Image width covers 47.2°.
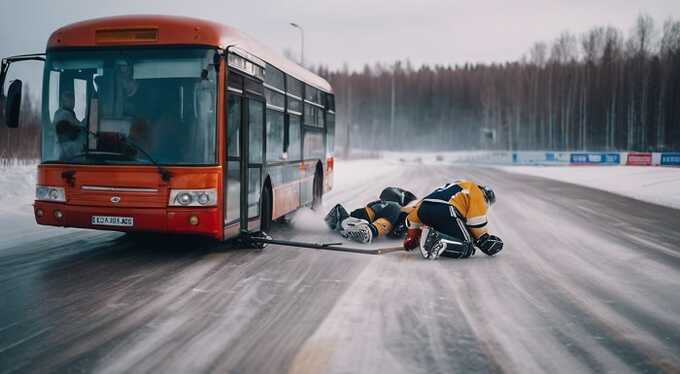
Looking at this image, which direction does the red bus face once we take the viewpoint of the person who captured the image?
facing the viewer and to the left of the viewer

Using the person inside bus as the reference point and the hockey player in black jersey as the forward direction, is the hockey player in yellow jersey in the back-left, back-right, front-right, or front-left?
front-right

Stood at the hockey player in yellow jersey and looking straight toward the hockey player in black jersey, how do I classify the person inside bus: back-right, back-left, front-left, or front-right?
front-left
